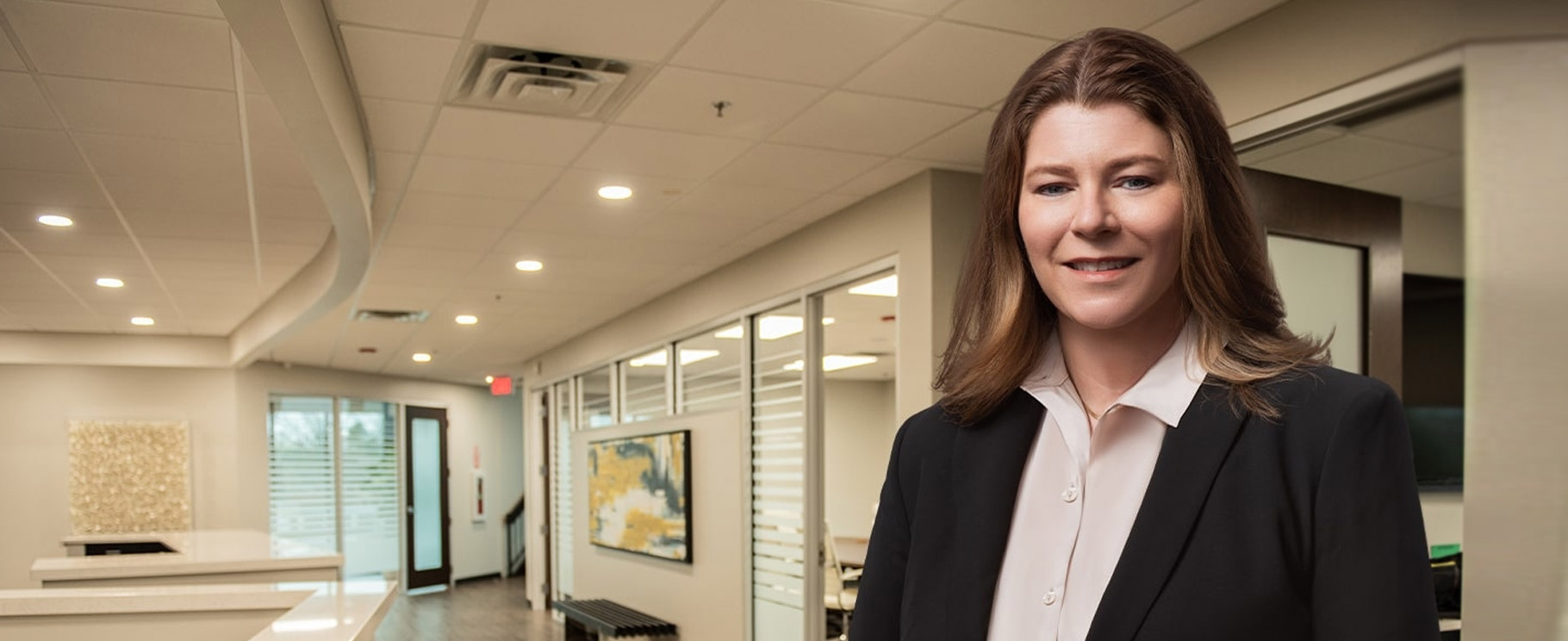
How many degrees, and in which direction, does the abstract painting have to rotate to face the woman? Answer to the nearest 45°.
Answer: approximately 45° to its left

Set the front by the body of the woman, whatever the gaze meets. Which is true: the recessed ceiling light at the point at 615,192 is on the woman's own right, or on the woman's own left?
on the woman's own right

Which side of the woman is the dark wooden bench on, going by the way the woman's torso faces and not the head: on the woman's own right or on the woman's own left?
on the woman's own right

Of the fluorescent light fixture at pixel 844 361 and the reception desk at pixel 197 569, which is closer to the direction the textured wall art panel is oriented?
the reception desk

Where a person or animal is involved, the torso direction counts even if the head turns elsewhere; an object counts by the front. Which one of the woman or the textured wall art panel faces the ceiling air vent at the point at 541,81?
the textured wall art panel

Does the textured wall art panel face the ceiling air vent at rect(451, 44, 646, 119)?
yes

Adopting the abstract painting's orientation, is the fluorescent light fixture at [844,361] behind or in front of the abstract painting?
behind
